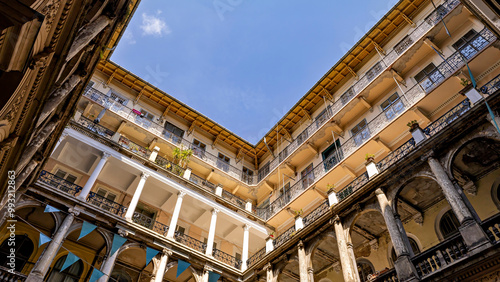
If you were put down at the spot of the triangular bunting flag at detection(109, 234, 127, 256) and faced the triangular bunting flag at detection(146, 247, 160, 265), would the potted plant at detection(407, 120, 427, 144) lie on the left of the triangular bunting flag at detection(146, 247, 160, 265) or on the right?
right
